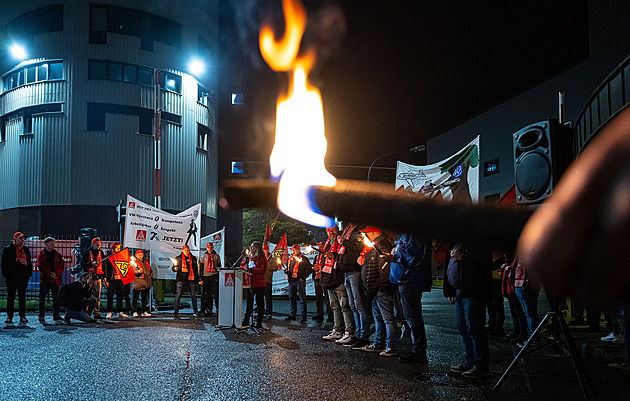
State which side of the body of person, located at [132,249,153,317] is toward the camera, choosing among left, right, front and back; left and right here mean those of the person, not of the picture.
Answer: front

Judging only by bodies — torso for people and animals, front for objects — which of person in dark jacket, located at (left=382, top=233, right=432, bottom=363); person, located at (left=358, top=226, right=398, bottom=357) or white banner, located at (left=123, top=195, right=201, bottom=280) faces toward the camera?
the white banner

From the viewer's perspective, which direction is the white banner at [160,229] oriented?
toward the camera

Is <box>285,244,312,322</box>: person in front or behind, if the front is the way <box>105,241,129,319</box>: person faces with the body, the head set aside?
in front

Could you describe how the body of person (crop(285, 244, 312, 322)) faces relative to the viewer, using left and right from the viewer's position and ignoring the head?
facing the viewer and to the left of the viewer

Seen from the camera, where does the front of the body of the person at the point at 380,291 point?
to the viewer's left

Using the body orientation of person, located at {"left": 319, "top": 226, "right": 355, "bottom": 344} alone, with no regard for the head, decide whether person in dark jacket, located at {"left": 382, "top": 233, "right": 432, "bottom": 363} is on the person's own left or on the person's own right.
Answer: on the person's own left

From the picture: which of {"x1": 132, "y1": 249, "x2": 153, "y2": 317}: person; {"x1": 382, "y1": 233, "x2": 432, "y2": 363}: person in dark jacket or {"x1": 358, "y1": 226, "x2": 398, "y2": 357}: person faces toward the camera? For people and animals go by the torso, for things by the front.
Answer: {"x1": 132, "y1": 249, "x2": 153, "y2": 317}: person

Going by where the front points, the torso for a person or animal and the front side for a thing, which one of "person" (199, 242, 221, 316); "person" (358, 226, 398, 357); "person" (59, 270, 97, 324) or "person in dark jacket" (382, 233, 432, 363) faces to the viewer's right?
"person" (59, 270, 97, 324)

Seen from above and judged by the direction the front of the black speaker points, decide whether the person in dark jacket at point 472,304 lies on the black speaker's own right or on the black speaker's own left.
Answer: on the black speaker's own right
